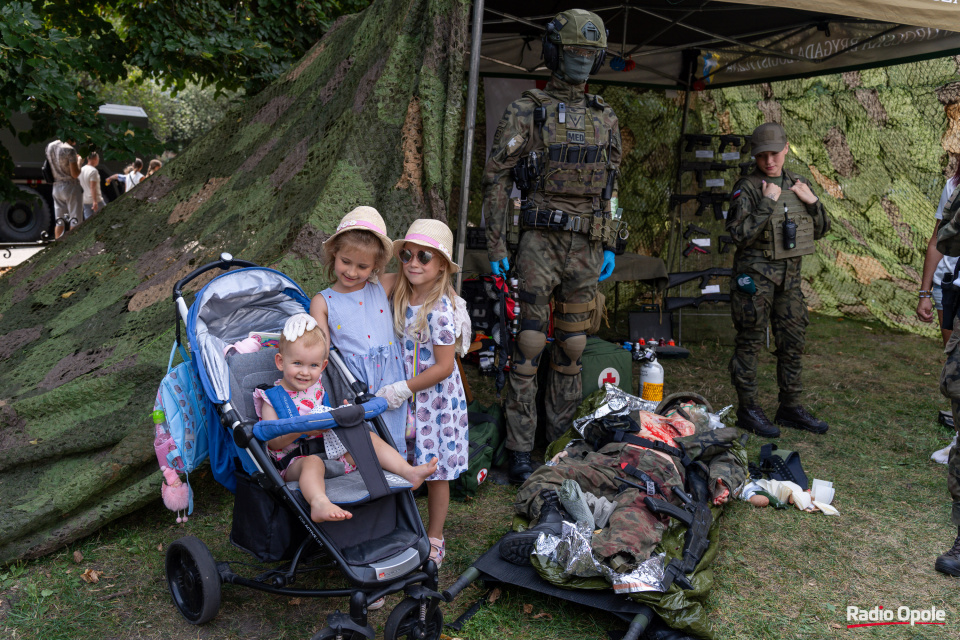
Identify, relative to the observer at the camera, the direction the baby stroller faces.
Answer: facing the viewer and to the right of the viewer

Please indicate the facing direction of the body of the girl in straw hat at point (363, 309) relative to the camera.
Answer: toward the camera

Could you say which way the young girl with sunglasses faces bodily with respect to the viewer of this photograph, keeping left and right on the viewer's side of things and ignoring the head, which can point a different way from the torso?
facing the viewer and to the left of the viewer

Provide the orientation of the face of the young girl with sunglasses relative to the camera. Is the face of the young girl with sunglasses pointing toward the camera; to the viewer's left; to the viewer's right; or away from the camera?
toward the camera

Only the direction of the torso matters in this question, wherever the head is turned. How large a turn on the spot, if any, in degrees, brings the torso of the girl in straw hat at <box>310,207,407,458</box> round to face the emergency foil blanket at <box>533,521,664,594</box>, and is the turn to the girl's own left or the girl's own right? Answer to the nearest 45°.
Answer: approximately 45° to the girl's own left

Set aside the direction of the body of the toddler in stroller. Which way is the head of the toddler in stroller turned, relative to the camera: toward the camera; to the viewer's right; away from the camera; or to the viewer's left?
toward the camera

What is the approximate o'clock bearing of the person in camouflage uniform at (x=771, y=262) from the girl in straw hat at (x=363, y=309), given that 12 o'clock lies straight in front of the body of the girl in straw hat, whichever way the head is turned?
The person in camouflage uniform is roughly at 8 o'clock from the girl in straw hat.

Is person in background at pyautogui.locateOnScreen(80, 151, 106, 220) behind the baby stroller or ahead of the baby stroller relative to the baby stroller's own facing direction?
behind

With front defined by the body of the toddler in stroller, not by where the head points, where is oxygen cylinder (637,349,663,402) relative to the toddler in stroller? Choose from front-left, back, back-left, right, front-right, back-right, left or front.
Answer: left

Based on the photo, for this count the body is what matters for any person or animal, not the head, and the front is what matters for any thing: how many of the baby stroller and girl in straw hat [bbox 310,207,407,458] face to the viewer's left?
0

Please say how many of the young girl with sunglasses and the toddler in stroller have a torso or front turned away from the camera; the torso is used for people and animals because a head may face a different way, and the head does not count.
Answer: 0

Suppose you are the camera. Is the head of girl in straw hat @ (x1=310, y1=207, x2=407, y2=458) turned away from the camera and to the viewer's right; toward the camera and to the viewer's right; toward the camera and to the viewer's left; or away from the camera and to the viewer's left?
toward the camera and to the viewer's left

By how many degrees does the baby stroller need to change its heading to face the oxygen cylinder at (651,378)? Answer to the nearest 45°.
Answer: approximately 90° to its left
